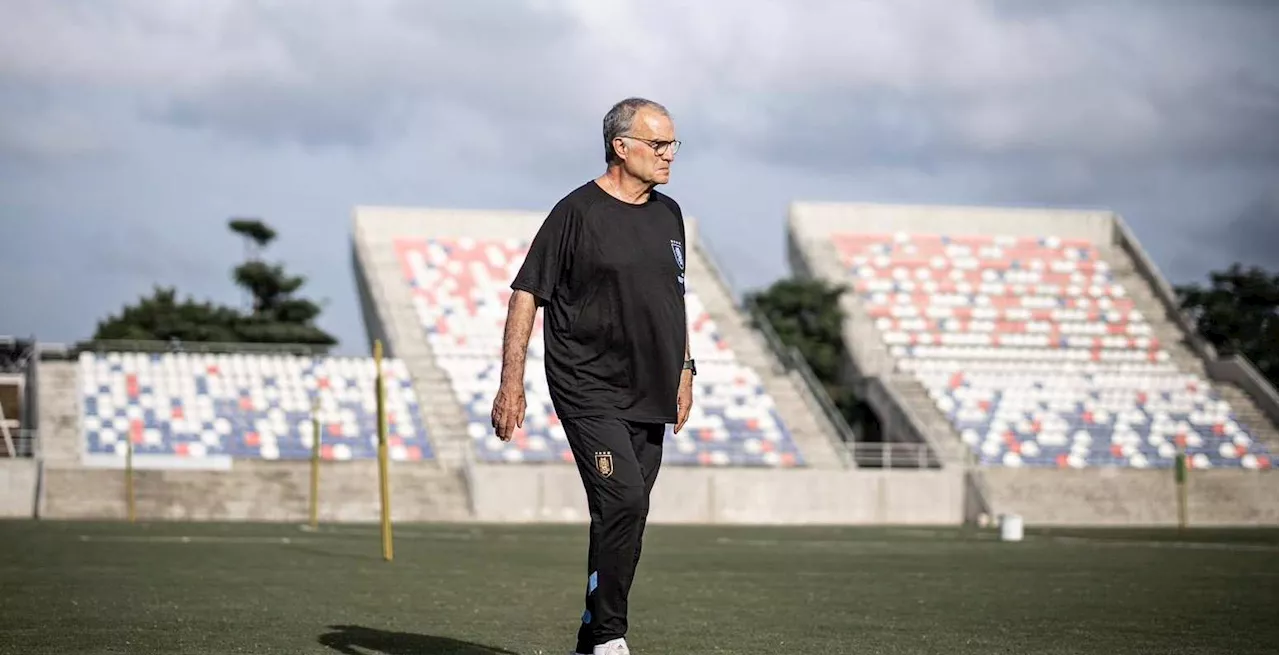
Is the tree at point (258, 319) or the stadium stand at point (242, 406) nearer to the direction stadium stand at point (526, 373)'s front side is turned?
the stadium stand

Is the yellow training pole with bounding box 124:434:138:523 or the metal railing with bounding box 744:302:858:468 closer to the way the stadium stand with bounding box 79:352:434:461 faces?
the yellow training pole

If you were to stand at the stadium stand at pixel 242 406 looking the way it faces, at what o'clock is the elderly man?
The elderly man is roughly at 12 o'clock from the stadium stand.

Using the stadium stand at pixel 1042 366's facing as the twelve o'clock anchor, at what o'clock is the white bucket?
The white bucket is roughly at 12 o'clock from the stadium stand.

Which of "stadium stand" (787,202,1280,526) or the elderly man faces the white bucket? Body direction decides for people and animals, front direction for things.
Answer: the stadium stand

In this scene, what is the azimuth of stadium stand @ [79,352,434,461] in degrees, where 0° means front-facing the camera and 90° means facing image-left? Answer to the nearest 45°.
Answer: approximately 0°

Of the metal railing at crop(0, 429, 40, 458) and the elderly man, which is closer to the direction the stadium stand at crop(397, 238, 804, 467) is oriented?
the elderly man

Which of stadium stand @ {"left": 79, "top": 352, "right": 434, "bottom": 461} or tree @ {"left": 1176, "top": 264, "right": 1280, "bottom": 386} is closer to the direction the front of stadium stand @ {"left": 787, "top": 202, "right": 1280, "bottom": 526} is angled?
the stadium stand
